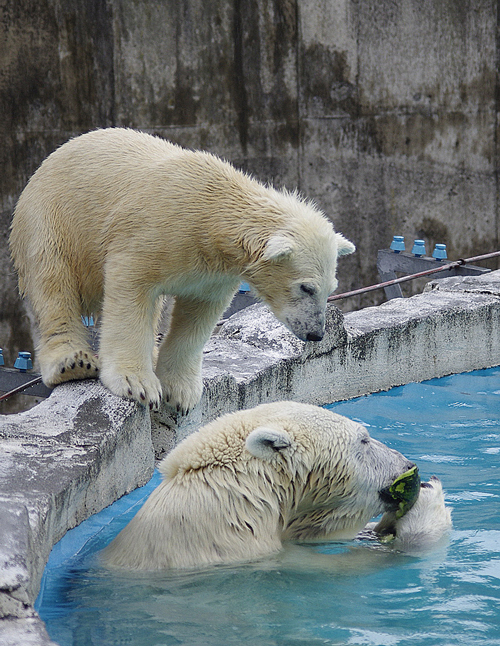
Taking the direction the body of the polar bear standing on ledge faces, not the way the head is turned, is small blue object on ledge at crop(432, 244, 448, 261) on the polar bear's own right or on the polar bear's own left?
on the polar bear's own left

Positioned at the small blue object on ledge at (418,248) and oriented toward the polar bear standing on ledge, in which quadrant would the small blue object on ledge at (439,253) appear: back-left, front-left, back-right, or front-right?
back-left

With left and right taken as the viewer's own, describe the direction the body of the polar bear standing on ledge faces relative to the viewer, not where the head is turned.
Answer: facing the viewer and to the right of the viewer

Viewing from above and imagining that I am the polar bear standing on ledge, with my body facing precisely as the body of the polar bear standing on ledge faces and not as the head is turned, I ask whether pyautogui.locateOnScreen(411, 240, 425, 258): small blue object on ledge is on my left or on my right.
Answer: on my left

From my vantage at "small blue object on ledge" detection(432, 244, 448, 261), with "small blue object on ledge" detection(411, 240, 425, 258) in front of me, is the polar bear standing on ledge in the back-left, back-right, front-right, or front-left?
front-left
